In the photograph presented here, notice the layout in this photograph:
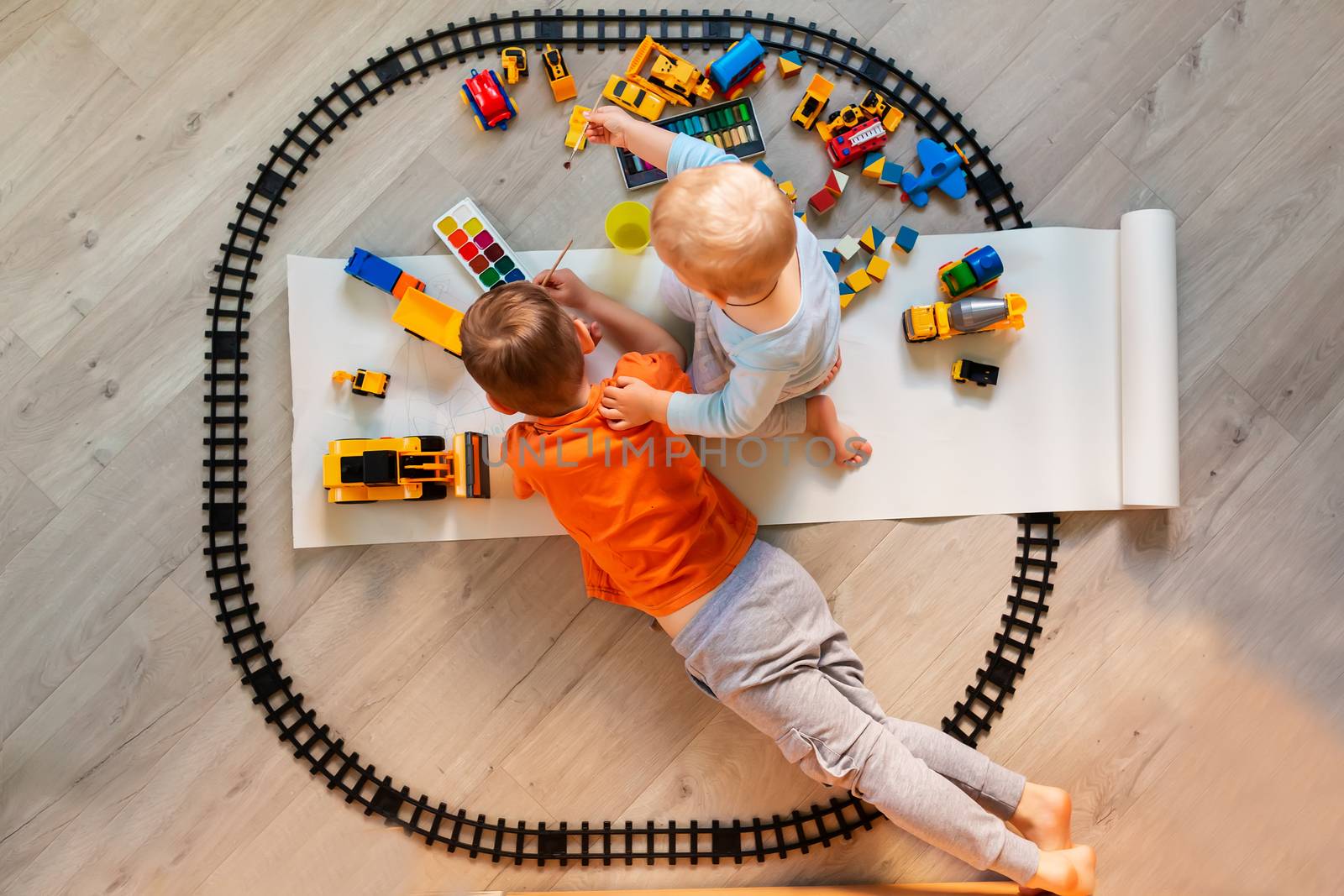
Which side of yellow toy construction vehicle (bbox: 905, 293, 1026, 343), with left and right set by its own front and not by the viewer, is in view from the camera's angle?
left

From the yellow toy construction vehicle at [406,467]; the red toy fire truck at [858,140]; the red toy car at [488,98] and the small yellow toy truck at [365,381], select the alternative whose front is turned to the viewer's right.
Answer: the yellow toy construction vehicle
